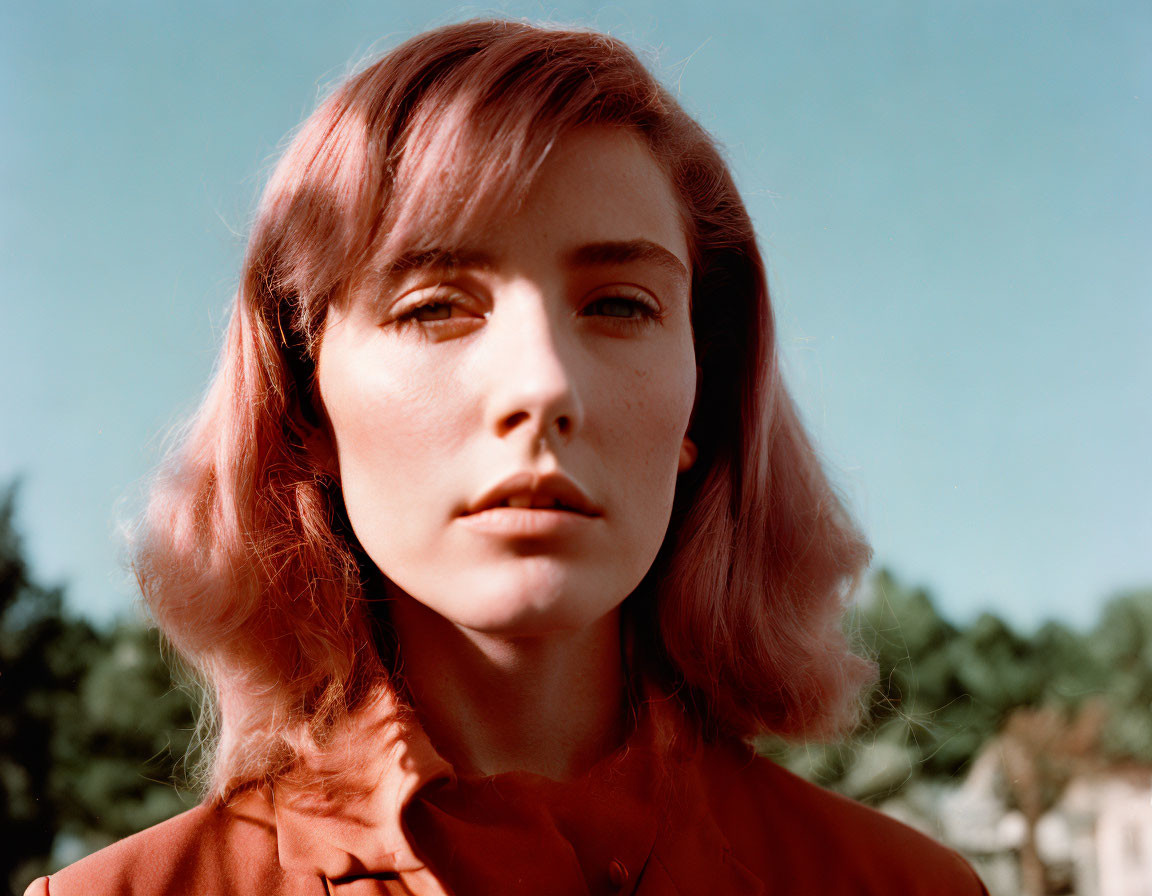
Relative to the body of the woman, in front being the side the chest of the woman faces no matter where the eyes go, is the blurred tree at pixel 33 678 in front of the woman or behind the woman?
behind

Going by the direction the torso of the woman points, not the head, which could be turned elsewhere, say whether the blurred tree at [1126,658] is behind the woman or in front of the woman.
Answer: behind

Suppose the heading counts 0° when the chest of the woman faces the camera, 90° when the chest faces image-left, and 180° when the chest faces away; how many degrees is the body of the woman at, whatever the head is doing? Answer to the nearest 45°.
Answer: approximately 0°

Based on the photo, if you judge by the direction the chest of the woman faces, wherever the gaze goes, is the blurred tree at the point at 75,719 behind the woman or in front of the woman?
behind
